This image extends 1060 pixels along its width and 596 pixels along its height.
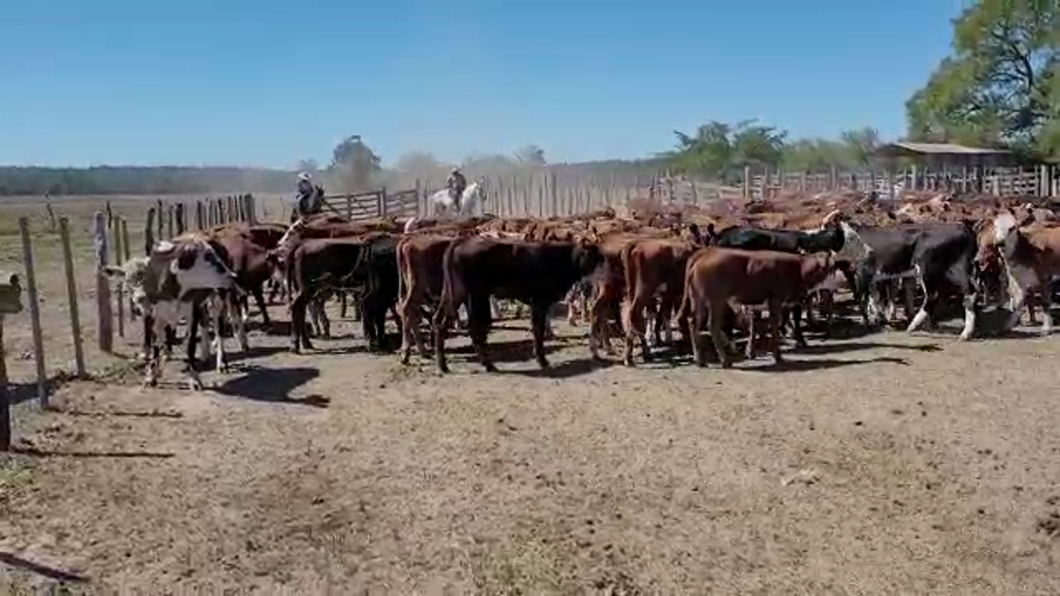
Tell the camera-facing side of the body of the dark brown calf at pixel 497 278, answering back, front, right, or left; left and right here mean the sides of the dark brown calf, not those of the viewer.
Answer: right

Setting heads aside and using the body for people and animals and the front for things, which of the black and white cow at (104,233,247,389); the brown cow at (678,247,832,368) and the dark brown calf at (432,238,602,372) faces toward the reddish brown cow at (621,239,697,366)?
the dark brown calf

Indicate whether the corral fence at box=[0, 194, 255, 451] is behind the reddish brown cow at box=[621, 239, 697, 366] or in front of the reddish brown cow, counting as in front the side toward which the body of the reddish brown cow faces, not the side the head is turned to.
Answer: behind

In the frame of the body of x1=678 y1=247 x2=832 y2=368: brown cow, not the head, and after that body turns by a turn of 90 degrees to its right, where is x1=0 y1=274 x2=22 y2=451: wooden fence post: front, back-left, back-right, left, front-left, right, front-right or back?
front-right

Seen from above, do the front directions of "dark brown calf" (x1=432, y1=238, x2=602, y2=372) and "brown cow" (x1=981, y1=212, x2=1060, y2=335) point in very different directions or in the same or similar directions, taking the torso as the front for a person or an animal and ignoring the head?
very different directions

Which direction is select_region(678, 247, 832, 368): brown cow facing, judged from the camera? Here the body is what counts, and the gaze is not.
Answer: to the viewer's right

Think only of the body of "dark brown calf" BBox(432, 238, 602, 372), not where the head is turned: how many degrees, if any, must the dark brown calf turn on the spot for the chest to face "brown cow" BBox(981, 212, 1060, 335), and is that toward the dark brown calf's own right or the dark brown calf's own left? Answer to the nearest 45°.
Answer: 0° — it already faces it

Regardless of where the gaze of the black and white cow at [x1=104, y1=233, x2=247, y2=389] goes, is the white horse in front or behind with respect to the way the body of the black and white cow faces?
behind

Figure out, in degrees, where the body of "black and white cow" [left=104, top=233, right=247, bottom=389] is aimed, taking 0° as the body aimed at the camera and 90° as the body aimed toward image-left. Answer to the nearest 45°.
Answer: approximately 45°

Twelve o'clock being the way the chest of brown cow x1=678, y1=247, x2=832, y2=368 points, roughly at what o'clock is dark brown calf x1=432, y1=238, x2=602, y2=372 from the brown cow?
The dark brown calf is roughly at 6 o'clock from the brown cow.

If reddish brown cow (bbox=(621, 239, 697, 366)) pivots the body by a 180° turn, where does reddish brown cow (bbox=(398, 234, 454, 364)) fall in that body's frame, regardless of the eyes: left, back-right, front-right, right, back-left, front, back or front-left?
front-right

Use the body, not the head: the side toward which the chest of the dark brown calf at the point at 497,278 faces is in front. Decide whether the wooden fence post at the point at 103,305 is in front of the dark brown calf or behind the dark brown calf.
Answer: behind
